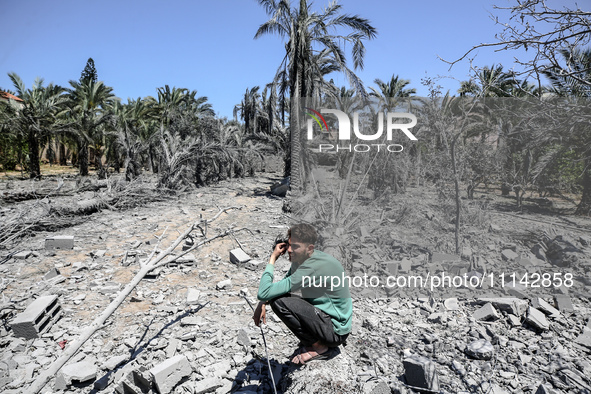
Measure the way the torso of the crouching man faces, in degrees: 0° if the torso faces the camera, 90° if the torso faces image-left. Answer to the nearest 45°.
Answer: approximately 90°

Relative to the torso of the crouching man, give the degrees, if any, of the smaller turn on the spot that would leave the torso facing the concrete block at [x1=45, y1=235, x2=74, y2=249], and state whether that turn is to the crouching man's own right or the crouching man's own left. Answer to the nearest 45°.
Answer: approximately 45° to the crouching man's own right

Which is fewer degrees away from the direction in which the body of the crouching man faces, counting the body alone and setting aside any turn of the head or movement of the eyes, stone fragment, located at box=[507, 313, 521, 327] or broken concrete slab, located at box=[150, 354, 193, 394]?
the broken concrete slab

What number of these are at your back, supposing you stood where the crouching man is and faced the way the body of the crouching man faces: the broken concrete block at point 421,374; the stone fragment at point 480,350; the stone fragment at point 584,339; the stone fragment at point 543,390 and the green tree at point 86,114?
4

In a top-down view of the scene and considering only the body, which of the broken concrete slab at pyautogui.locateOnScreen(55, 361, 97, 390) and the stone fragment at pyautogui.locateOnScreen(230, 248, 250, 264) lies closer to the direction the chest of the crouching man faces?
the broken concrete slab

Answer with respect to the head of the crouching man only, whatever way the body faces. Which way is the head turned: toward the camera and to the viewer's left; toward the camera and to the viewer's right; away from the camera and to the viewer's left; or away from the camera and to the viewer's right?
toward the camera and to the viewer's left

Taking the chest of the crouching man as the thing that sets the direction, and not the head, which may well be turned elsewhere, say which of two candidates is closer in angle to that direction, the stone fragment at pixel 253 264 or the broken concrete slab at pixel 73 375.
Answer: the broken concrete slab

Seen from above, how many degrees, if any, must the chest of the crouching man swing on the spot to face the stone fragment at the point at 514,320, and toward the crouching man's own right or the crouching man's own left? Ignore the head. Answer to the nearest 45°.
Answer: approximately 180°

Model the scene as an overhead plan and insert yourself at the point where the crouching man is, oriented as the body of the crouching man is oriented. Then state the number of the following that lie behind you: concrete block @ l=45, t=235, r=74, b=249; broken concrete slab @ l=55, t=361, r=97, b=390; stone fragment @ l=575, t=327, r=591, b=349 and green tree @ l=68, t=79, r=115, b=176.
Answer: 1

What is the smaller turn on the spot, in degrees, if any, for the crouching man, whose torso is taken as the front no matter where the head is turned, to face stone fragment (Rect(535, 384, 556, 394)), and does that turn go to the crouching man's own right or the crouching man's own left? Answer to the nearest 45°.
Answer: approximately 180°

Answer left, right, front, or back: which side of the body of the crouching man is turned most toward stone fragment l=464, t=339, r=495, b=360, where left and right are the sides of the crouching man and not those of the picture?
back

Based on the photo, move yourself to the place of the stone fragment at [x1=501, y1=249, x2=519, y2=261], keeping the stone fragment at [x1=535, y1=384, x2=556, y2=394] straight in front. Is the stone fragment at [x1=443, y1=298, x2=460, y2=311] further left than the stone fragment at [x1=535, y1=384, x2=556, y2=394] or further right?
right

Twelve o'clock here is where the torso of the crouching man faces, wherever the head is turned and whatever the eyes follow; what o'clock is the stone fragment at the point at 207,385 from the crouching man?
The stone fragment is roughly at 12 o'clock from the crouching man.

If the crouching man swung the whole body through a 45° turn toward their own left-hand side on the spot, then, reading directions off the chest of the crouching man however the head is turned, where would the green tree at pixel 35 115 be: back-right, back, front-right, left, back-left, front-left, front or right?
right

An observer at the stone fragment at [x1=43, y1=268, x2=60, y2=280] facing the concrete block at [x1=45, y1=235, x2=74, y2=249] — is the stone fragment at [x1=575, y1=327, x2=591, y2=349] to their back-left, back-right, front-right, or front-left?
back-right

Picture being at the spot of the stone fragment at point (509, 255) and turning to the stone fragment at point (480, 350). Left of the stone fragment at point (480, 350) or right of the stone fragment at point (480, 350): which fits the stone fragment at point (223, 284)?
right
